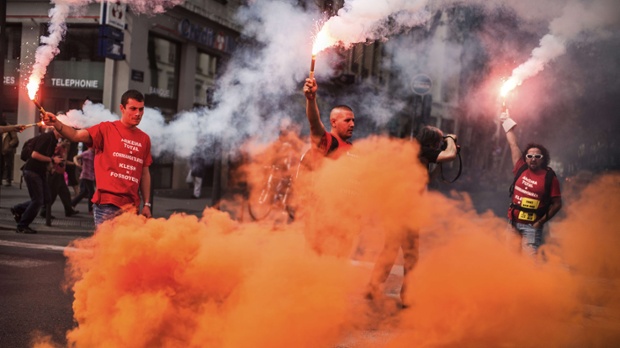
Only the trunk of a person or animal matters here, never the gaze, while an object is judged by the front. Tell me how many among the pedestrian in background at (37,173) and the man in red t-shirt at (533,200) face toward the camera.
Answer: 1

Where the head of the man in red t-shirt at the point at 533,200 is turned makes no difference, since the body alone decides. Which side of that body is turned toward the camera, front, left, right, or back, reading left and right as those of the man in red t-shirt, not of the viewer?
front

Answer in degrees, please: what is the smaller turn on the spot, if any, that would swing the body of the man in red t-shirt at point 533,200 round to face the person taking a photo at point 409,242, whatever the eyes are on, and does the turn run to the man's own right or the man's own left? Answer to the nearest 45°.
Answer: approximately 45° to the man's own right

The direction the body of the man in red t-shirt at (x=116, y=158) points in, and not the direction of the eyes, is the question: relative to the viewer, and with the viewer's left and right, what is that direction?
facing the viewer and to the right of the viewer

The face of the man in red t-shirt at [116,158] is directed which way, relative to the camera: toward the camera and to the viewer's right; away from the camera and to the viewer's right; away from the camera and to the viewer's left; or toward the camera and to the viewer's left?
toward the camera and to the viewer's right
